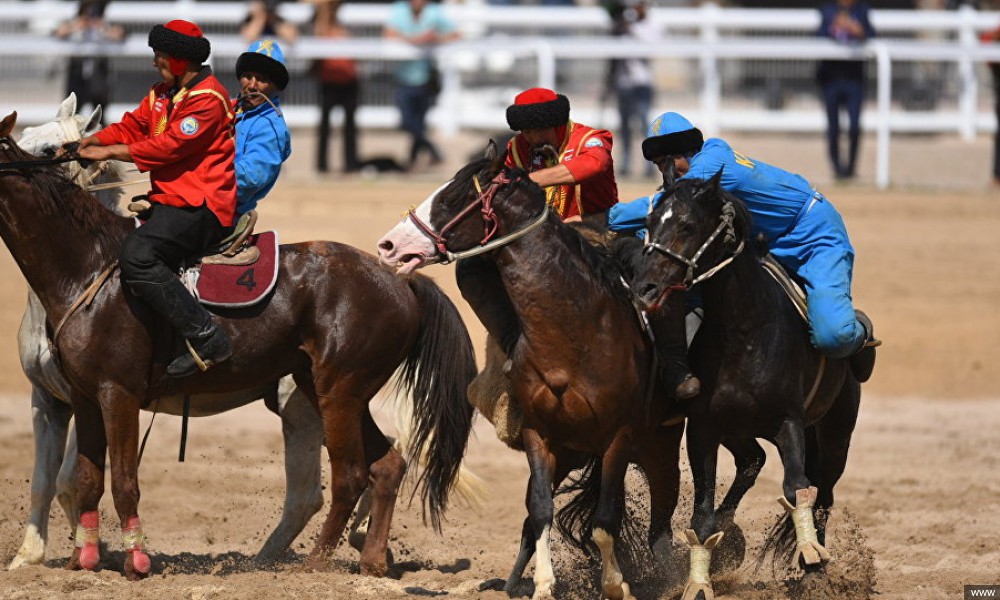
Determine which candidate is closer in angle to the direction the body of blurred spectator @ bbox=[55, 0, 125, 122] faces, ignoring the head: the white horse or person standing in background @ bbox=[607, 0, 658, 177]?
the white horse

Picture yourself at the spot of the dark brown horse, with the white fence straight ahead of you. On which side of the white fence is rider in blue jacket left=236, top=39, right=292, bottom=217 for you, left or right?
left

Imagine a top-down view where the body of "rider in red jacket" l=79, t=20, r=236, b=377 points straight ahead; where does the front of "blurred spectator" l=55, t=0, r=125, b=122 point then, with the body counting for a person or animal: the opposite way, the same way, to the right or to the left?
to the left

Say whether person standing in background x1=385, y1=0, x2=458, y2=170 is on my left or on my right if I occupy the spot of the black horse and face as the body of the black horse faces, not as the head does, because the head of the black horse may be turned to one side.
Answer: on my right

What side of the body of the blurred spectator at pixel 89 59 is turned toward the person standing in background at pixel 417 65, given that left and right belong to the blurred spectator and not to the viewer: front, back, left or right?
left

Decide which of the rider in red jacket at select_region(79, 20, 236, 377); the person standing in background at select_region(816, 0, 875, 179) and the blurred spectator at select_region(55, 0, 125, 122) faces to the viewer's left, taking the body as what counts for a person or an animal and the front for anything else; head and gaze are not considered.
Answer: the rider in red jacket

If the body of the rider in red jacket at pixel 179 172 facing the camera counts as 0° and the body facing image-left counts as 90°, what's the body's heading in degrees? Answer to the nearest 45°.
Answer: approximately 90°

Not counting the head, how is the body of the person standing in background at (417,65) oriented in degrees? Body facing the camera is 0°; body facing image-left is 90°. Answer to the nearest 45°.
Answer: approximately 0°
